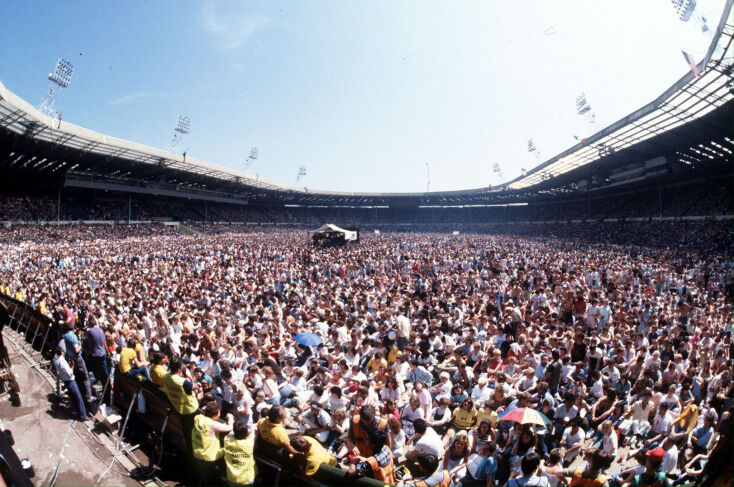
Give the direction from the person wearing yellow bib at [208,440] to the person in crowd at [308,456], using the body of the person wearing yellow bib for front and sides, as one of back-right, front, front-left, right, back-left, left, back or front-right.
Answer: right

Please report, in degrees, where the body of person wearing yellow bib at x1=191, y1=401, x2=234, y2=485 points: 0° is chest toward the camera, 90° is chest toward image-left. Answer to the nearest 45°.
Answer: approximately 225°

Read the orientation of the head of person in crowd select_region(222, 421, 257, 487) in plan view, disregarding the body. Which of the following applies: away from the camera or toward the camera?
away from the camera

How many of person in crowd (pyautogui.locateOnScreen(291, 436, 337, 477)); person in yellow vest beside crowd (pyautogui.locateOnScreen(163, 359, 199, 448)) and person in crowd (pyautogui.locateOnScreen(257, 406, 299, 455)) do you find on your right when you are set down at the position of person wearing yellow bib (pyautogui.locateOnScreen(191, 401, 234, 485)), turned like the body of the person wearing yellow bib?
2

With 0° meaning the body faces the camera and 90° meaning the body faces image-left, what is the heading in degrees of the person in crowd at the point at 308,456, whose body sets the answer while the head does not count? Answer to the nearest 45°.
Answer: approximately 90°

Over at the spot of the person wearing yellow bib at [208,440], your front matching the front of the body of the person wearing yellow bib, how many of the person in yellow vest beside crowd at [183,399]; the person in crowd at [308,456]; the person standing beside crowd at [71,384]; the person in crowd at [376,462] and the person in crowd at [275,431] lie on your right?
3

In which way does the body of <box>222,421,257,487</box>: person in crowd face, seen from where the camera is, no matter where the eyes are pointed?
away from the camera

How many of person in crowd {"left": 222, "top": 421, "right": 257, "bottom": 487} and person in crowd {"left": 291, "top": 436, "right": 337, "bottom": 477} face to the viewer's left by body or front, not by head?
1

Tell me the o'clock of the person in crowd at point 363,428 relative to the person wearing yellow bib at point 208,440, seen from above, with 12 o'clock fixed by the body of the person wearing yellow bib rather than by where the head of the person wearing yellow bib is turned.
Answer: The person in crowd is roughly at 2 o'clock from the person wearing yellow bib.

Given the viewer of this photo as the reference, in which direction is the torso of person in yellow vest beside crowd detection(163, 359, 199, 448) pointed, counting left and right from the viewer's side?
facing away from the viewer and to the right of the viewer

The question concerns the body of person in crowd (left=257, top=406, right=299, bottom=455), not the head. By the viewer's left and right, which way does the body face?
facing away from the viewer and to the right of the viewer
